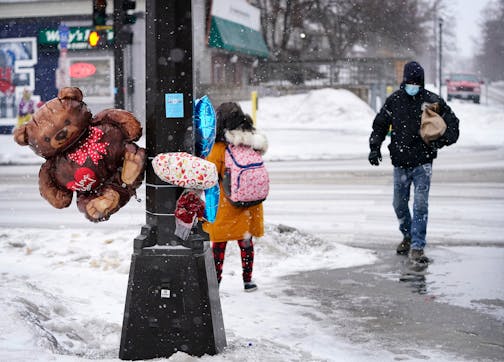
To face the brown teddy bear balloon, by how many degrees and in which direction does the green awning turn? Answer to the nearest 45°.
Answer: approximately 45° to its right

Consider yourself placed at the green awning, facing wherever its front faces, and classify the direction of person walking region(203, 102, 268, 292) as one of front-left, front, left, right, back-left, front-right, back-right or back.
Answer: front-right

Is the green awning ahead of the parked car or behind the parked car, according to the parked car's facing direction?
ahead

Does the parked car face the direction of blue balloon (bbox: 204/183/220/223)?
yes

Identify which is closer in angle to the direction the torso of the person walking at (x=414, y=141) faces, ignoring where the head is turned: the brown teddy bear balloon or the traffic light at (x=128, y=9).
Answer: the brown teddy bear balloon

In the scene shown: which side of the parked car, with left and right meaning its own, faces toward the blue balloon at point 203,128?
front

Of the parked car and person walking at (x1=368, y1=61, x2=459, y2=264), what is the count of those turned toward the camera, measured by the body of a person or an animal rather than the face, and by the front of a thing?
2

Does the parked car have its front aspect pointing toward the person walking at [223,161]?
yes

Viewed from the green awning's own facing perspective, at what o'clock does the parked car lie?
The parked car is roughly at 9 o'clock from the green awning.
